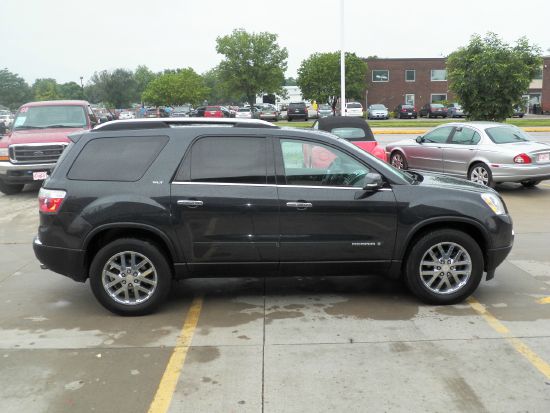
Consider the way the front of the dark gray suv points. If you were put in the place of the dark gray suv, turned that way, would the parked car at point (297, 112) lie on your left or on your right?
on your left

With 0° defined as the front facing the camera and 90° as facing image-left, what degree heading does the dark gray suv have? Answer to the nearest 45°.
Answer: approximately 270°

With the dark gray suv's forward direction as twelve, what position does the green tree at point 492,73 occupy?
The green tree is roughly at 10 o'clock from the dark gray suv.

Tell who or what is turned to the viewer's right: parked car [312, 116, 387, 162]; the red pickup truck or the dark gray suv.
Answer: the dark gray suv

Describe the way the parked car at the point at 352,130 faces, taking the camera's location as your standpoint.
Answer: facing away from the viewer and to the left of the viewer

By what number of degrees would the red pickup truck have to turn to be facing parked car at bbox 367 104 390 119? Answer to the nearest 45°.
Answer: approximately 135° to its left

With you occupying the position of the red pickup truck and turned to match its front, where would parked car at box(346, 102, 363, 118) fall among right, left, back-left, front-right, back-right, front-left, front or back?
back-left

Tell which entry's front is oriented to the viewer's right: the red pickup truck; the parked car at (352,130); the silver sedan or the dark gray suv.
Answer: the dark gray suv

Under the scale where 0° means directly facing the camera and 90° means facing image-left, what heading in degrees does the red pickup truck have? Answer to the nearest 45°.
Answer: approximately 0°

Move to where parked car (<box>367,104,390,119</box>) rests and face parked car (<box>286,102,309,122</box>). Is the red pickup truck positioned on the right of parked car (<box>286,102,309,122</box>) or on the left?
left

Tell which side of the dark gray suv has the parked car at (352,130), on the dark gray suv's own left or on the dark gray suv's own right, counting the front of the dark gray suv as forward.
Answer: on the dark gray suv's own left
